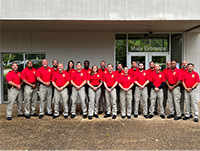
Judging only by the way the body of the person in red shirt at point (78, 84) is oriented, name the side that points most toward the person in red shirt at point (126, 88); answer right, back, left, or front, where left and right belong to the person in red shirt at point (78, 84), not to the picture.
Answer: left

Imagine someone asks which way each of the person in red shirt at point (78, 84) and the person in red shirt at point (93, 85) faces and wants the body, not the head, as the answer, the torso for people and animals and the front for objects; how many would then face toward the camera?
2

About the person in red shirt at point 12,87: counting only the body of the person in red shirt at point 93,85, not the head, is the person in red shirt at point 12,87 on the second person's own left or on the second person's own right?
on the second person's own right

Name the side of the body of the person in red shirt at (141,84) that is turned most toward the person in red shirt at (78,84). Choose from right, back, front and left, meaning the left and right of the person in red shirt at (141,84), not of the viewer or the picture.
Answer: right

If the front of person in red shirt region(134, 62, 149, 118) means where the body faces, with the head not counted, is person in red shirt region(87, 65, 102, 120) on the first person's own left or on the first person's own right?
on the first person's own right

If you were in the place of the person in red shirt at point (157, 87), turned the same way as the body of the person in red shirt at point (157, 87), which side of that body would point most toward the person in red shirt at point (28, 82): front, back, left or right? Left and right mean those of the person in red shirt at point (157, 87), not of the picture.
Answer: right

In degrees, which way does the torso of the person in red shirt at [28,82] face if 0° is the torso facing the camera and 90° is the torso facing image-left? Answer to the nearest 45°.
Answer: approximately 315°
